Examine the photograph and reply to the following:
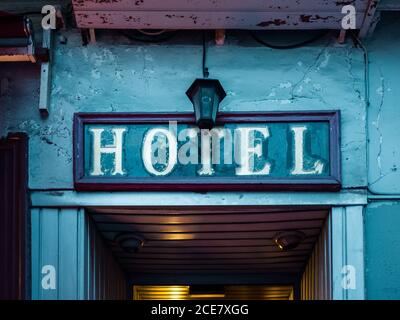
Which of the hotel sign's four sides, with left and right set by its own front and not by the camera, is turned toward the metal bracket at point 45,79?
right

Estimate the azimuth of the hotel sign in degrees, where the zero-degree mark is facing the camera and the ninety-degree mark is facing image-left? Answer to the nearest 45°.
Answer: approximately 0°

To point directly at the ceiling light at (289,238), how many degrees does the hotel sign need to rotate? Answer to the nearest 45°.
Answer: approximately 135° to its left
